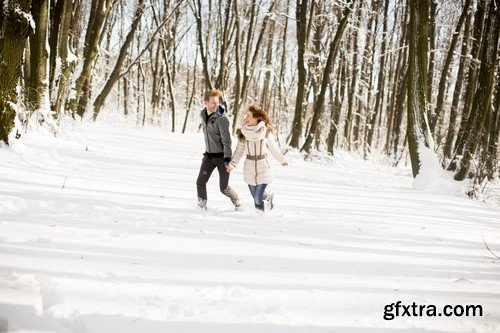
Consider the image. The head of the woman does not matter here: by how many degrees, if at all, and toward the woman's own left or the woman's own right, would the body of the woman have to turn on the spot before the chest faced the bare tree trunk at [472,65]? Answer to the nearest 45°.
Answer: approximately 135° to the woman's own left

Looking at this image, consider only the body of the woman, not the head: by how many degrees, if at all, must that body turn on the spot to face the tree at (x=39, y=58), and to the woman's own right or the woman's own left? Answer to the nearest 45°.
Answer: approximately 135° to the woman's own right

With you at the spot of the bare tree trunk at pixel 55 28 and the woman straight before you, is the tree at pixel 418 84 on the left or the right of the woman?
left

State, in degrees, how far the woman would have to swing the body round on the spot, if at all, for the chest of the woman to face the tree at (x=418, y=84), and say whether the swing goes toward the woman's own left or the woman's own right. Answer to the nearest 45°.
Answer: approximately 135° to the woman's own left

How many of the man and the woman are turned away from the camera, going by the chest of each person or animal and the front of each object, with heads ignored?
0

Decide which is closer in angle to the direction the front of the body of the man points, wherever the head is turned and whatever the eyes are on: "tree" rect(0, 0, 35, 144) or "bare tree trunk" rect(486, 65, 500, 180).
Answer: the tree

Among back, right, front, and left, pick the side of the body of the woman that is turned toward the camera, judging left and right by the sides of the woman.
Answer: front

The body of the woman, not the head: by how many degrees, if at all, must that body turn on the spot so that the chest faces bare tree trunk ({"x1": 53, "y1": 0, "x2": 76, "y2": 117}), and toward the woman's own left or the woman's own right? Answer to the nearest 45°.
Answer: approximately 135° to the woman's own right

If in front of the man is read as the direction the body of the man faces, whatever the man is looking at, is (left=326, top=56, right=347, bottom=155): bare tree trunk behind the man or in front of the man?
behind

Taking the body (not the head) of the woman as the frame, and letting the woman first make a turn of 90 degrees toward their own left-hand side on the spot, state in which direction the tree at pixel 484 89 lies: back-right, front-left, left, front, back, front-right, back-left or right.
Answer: front-left
